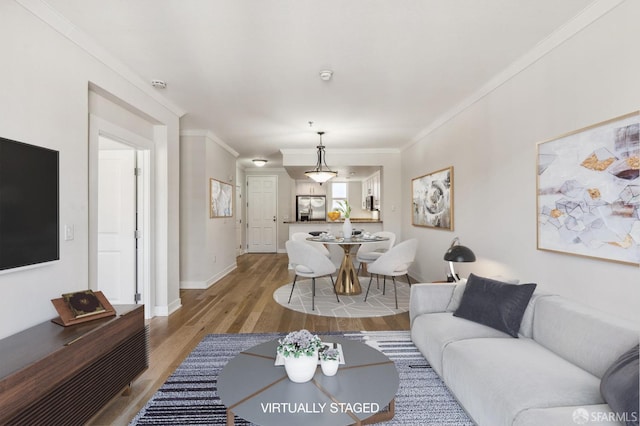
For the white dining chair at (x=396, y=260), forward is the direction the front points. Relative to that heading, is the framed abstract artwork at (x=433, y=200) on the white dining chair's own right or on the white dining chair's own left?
on the white dining chair's own right

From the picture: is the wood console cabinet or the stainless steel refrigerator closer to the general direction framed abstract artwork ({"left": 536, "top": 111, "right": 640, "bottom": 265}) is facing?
the wood console cabinet

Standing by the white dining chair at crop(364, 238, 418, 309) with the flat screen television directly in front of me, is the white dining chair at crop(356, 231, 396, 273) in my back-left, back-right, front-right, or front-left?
back-right

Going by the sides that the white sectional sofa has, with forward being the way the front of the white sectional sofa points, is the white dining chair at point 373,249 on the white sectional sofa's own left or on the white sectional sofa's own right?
on the white sectional sofa's own right

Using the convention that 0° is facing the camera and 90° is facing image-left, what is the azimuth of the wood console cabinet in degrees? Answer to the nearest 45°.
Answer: approximately 315°

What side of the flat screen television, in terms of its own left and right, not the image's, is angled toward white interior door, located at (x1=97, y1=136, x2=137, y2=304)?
left

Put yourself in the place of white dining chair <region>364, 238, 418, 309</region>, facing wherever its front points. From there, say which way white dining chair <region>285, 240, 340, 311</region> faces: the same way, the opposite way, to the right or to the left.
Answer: to the right

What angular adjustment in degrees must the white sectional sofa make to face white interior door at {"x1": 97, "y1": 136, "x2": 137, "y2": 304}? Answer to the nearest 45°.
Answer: approximately 45° to its right

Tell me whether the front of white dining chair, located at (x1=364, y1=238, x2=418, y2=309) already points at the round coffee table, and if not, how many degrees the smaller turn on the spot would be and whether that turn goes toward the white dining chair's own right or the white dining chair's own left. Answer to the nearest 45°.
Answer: approximately 135° to the white dining chair's own left

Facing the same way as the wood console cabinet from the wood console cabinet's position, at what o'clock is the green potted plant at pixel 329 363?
The green potted plant is roughly at 12 o'clock from the wood console cabinet.

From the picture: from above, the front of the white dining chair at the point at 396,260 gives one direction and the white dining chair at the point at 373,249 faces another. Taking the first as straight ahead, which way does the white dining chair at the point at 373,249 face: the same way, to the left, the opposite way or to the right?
to the left

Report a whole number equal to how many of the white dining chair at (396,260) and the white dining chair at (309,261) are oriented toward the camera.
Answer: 0

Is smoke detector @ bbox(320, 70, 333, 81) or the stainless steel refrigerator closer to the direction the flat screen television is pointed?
the smoke detector

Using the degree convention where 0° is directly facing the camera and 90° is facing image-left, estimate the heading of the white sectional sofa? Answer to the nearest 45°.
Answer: approximately 45°

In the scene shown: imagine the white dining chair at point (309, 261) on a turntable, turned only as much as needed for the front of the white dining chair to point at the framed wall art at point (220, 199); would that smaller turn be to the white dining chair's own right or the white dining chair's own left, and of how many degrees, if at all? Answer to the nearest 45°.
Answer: approximately 90° to the white dining chair's own left

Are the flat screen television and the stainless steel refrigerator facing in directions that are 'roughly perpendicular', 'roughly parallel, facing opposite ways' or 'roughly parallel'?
roughly perpendicular

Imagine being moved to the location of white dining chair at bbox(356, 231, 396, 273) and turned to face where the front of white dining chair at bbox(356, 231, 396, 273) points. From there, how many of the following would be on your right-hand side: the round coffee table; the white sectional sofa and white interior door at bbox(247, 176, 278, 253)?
1
